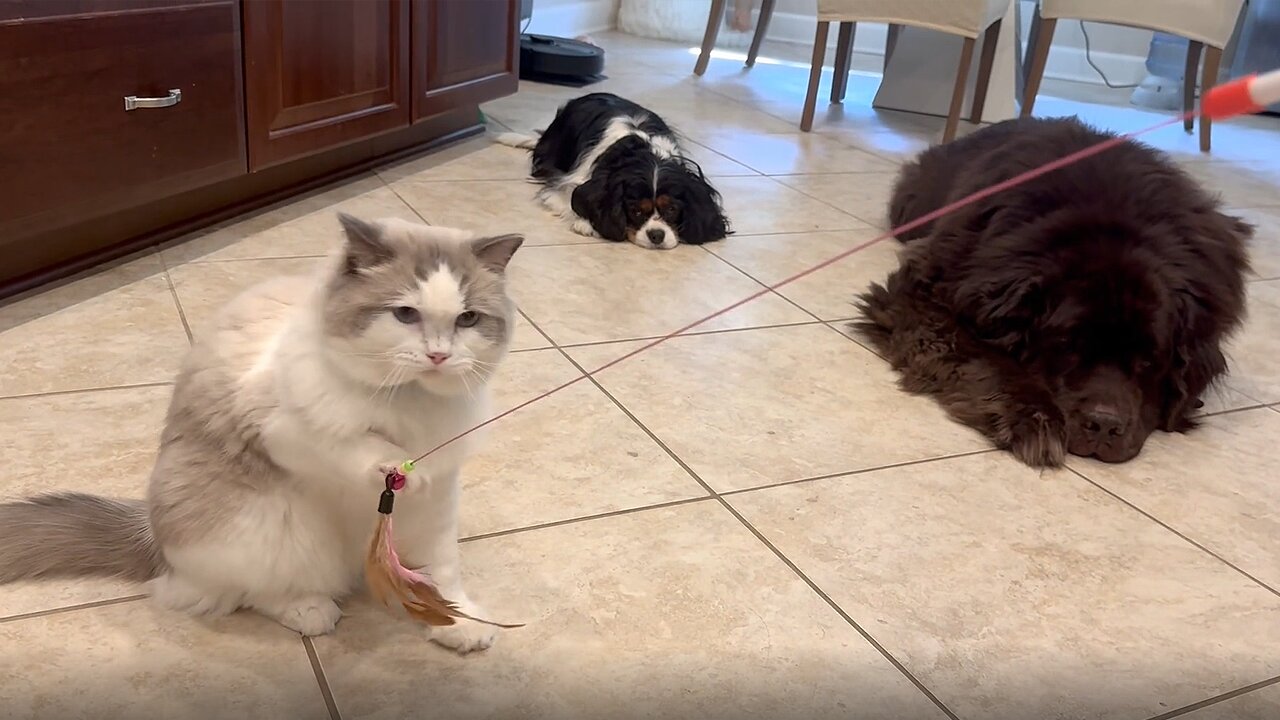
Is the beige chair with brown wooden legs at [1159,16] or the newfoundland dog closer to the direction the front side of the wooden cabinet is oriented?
the newfoundland dog

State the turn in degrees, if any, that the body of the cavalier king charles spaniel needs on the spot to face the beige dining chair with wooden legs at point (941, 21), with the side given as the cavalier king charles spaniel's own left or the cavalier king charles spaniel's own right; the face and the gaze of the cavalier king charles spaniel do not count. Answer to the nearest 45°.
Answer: approximately 90° to the cavalier king charles spaniel's own left

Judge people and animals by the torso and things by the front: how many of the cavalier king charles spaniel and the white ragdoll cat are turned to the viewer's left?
0

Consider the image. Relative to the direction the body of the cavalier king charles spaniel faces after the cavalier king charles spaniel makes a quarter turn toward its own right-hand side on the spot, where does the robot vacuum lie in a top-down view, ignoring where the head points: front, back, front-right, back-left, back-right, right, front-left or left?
back-right

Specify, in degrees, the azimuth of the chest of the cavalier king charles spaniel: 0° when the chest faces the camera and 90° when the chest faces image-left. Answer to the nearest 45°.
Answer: approximately 315°

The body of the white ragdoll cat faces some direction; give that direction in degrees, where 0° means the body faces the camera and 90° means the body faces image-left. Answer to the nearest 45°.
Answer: approximately 315°
